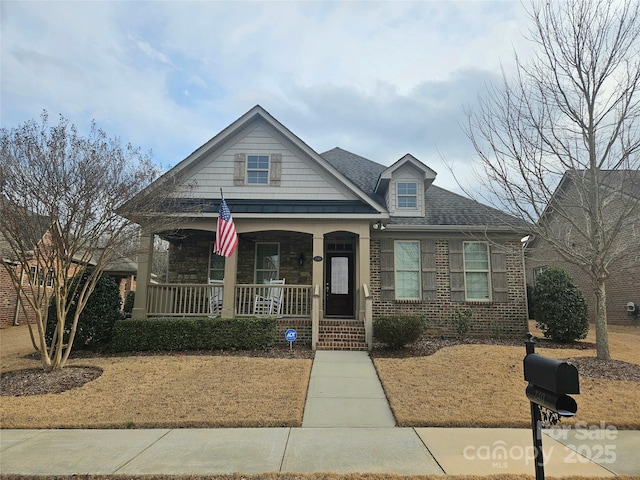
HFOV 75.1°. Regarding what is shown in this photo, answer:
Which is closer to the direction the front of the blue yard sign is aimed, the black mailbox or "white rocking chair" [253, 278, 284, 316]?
the black mailbox

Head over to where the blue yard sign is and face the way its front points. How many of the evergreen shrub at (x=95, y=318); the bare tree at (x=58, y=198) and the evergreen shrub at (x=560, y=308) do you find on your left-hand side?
1

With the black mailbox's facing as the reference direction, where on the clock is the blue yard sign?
The blue yard sign is roughly at 6 o'clock from the black mailbox.

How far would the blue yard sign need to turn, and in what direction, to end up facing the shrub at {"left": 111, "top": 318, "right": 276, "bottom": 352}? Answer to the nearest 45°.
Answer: approximately 90° to its right

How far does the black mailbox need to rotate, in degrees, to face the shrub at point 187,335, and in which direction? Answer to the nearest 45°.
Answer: approximately 180°

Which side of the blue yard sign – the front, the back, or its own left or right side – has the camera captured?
front

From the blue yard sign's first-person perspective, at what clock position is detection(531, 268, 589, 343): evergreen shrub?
The evergreen shrub is roughly at 9 o'clock from the blue yard sign.

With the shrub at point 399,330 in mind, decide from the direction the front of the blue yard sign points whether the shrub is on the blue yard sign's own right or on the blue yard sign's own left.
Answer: on the blue yard sign's own left

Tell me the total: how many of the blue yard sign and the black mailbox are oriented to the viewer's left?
0

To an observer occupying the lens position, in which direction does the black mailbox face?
facing the viewer and to the right of the viewer

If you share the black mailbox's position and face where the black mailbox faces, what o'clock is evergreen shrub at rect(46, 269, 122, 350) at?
The evergreen shrub is roughly at 5 o'clock from the black mailbox.

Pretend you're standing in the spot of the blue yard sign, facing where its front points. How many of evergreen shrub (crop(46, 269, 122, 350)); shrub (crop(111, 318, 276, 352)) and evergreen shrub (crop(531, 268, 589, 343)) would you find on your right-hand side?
2

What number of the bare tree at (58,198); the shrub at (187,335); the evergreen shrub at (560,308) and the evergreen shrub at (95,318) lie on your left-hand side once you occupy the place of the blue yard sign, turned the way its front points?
1

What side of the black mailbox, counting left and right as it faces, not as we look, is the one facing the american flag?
back

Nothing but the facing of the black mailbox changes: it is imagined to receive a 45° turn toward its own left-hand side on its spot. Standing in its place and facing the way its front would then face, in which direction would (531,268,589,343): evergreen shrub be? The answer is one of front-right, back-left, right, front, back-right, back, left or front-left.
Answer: left
